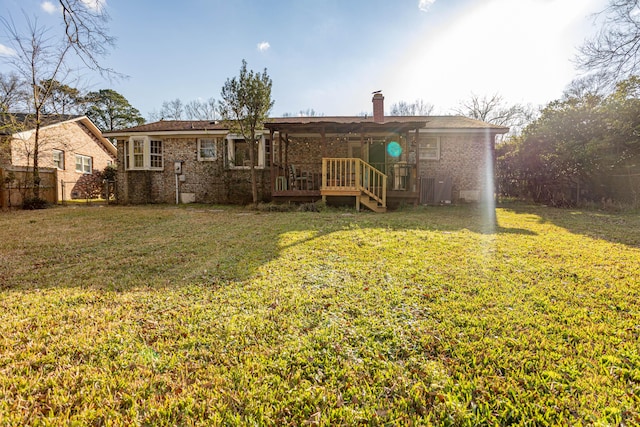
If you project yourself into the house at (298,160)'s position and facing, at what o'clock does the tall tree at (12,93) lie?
The tall tree is roughly at 9 o'clock from the house.

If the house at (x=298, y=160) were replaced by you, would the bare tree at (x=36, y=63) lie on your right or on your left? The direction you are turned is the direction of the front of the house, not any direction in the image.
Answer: on your left

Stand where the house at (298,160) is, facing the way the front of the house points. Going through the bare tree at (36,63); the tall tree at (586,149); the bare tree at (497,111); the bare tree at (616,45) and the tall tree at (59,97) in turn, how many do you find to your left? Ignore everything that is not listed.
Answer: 2

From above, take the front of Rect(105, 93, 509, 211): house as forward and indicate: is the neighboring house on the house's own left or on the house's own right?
on the house's own left

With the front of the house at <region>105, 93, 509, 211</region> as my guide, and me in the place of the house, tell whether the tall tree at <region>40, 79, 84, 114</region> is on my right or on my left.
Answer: on my left

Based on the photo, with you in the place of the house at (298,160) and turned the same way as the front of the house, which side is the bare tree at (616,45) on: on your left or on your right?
on your right

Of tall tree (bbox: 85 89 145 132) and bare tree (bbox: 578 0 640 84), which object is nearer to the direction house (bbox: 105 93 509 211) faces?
the tall tree
